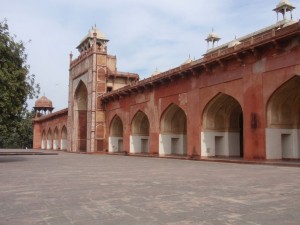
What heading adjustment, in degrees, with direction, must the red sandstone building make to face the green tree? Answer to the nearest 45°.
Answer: approximately 45° to its right
